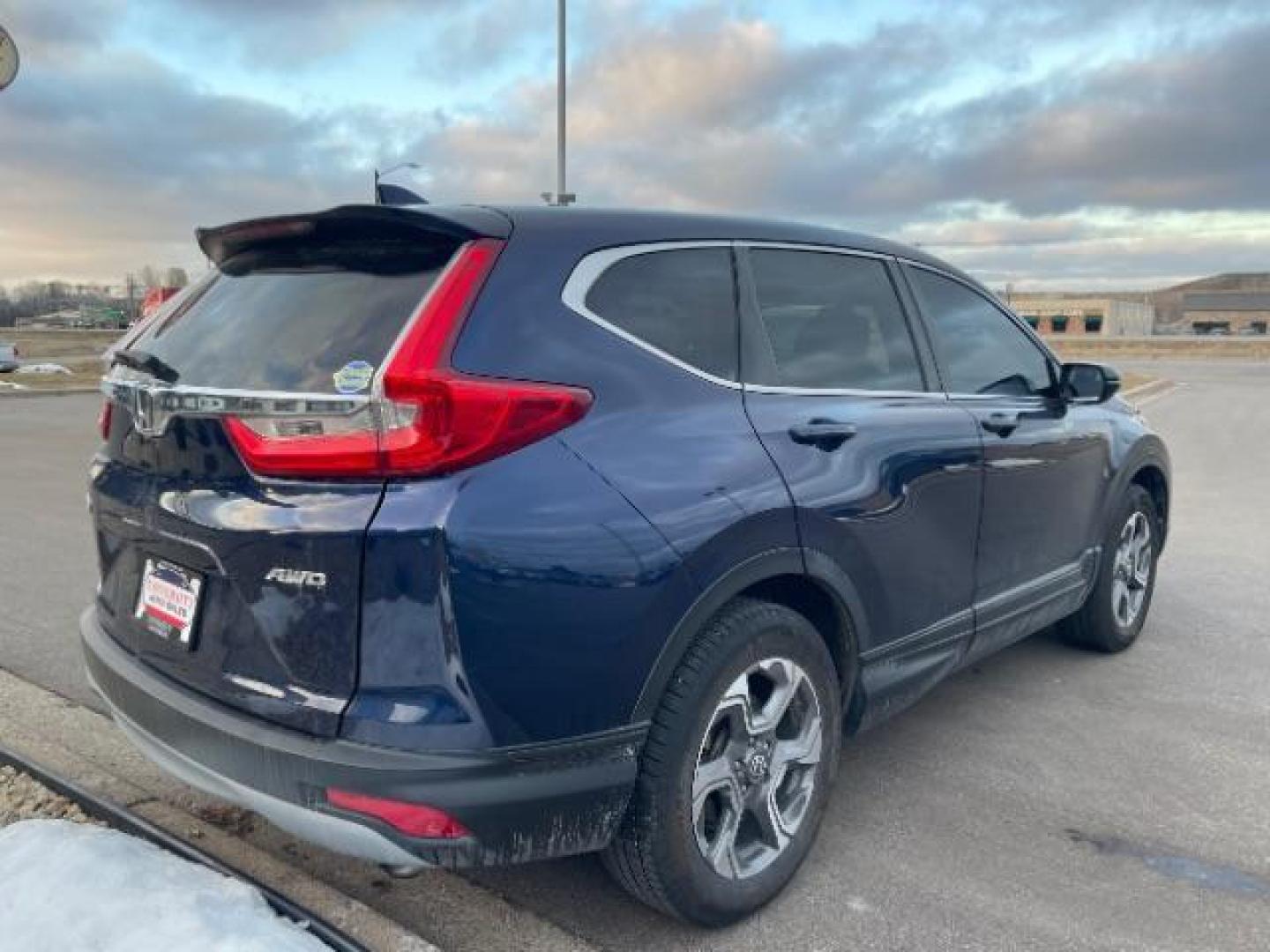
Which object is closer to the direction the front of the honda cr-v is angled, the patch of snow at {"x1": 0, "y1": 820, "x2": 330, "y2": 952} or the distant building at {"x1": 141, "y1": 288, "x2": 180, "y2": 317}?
the distant building

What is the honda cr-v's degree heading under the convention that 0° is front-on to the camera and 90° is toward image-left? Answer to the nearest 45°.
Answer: approximately 225°

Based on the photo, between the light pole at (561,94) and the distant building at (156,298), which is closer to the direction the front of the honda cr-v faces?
the light pole

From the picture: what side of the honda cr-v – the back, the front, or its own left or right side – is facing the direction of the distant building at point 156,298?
left

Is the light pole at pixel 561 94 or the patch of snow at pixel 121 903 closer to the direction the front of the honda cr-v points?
the light pole

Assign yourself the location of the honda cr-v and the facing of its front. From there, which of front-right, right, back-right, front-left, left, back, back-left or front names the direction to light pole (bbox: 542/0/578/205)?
front-left
